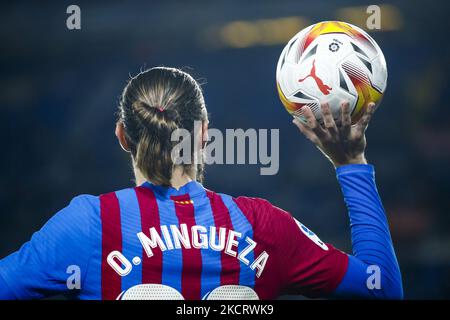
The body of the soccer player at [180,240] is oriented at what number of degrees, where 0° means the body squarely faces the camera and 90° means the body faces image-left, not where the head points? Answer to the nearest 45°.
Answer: approximately 180°
